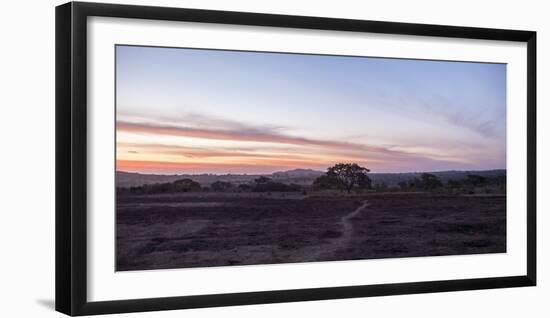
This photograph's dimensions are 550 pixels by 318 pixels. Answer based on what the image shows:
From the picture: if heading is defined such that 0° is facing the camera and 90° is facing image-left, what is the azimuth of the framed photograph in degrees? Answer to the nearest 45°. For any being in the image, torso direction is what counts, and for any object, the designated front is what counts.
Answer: approximately 315°
